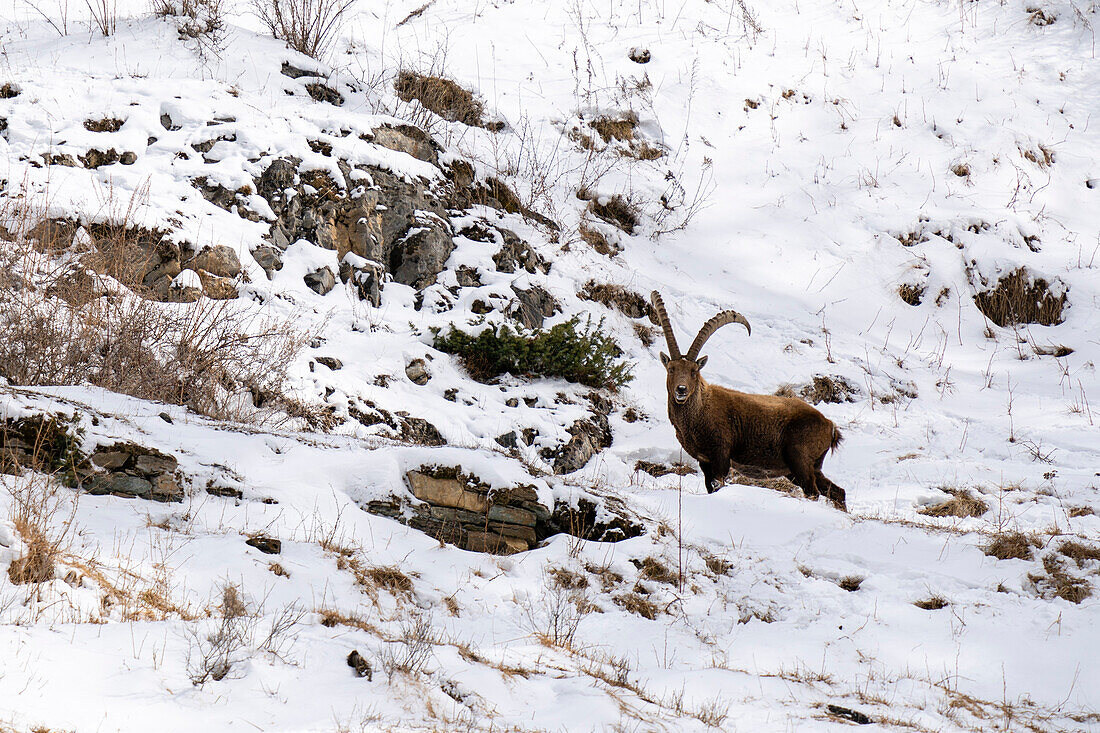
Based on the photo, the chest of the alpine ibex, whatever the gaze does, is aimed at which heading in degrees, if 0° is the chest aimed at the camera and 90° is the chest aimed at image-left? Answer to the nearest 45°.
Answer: approximately 90°

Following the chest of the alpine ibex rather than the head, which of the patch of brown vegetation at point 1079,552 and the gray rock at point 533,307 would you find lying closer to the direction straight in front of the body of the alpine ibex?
the gray rock

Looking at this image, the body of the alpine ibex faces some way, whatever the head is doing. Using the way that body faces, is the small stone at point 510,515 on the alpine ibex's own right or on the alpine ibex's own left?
on the alpine ibex's own left

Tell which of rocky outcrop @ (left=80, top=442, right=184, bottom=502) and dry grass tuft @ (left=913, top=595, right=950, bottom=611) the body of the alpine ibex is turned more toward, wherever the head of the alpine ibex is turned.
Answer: the rocky outcrop

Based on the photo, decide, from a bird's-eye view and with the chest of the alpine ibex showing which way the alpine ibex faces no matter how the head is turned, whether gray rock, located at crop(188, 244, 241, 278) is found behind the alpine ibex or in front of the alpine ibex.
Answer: in front

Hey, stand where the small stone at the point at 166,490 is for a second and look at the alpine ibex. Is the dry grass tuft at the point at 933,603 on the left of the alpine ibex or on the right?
right
